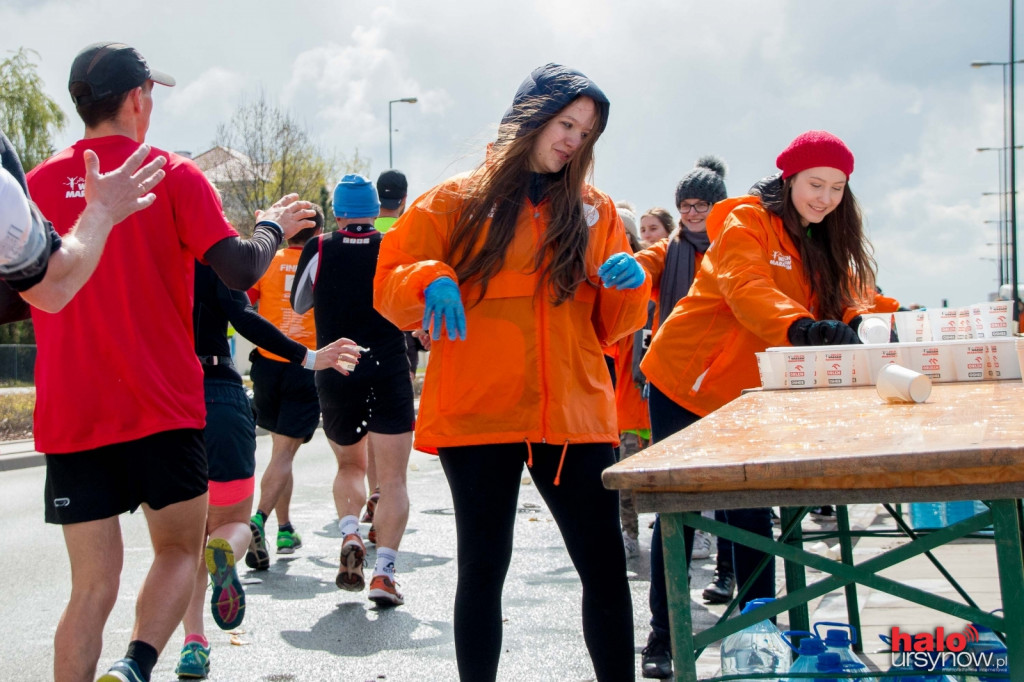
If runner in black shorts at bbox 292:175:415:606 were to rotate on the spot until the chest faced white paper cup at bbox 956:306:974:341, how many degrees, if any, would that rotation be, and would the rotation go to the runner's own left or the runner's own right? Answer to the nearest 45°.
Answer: approximately 135° to the runner's own right

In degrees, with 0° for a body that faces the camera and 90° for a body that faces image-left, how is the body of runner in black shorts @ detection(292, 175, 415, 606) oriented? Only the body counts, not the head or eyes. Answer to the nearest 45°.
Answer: approximately 180°

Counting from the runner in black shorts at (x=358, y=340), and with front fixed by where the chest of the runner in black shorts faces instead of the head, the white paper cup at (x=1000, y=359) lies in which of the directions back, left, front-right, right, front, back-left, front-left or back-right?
back-right

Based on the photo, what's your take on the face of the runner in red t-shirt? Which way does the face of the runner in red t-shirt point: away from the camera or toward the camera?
away from the camera

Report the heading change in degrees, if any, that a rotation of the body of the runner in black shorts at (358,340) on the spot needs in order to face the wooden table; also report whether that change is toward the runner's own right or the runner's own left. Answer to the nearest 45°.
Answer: approximately 180°

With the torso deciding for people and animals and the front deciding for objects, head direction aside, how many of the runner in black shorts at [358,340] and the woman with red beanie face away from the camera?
1

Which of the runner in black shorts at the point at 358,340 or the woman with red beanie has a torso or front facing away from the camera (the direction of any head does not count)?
the runner in black shorts
